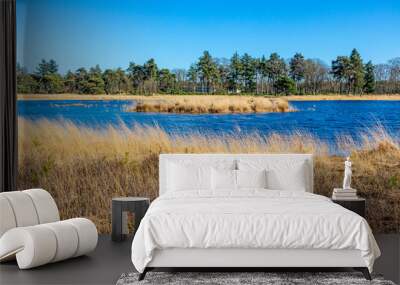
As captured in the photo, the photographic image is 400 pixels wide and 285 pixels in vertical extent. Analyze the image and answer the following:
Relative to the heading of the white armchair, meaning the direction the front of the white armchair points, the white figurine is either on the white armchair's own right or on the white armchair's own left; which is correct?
on the white armchair's own left

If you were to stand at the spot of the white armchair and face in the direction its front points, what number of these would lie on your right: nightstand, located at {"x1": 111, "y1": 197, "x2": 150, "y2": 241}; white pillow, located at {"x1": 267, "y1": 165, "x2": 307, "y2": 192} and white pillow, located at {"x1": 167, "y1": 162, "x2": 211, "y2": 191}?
0

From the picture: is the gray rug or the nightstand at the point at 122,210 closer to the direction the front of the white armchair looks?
the gray rug

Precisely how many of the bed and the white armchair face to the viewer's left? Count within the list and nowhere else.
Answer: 0

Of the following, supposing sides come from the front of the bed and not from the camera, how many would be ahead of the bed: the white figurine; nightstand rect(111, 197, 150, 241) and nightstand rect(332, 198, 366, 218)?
0

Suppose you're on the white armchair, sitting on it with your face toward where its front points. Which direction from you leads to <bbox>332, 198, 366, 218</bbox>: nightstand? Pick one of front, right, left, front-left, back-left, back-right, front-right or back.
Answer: front-left

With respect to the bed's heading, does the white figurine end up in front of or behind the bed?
behind

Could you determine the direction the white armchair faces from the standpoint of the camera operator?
facing the viewer and to the right of the viewer

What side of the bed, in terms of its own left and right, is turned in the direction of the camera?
front
